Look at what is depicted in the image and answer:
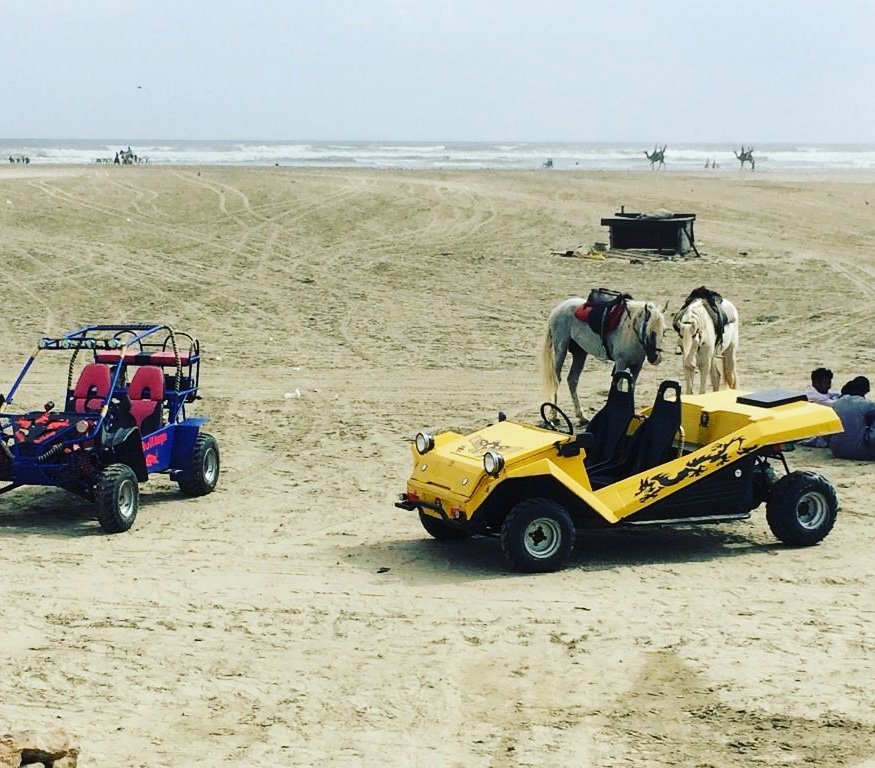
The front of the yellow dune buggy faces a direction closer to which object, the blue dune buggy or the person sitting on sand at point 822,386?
the blue dune buggy

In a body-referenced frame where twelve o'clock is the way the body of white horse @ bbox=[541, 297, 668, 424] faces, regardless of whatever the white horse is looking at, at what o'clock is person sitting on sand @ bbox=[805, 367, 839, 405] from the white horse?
The person sitting on sand is roughly at 1 o'clock from the white horse.

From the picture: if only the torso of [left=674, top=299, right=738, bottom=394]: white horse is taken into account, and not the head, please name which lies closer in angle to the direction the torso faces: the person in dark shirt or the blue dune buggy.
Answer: the blue dune buggy

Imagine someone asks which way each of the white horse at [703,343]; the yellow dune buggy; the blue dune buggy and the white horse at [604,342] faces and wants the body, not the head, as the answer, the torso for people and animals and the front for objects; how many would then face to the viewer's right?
1

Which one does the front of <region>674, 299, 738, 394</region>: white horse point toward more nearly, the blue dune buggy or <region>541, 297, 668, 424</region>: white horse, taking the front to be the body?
the blue dune buggy

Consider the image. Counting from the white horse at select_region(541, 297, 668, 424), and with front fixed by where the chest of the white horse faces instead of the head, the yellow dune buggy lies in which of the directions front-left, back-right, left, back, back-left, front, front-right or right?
right

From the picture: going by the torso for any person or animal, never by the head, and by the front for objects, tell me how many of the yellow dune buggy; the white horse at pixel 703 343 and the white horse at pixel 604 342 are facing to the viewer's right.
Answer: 1

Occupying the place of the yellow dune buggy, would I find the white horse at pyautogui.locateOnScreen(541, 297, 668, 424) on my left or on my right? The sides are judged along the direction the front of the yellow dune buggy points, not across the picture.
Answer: on my right

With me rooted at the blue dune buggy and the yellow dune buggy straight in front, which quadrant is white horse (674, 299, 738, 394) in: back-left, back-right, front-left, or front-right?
front-left

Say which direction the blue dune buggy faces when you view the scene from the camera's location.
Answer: facing the viewer and to the left of the viewer

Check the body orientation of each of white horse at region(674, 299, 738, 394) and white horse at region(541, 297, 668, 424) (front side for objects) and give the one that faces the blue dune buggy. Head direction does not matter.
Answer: white horse at region(674, 299, 738, 394)

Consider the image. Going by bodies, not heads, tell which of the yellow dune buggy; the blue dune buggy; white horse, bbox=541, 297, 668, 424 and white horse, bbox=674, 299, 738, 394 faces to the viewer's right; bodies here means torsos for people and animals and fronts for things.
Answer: white horse, bbox=541, 297, 668, 424

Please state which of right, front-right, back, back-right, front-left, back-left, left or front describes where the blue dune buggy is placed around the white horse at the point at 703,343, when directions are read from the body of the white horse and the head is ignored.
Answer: front

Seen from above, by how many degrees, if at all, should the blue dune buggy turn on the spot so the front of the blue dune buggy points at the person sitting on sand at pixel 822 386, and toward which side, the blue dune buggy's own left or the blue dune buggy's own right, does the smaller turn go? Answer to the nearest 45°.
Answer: approximately 135° to the blue dune buggy's own left

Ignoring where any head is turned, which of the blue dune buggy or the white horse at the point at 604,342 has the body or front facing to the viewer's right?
the white horse

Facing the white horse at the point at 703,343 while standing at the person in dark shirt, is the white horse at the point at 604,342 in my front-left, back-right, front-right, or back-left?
front-left
